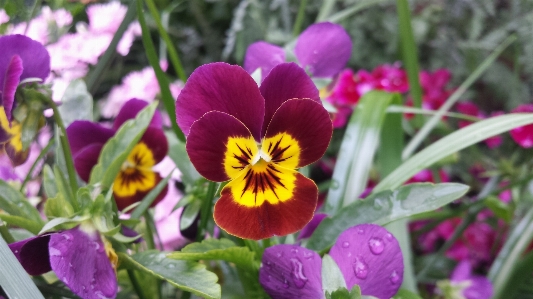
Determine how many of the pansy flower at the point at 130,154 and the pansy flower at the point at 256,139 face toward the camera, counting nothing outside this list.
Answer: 2

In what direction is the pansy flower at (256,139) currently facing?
toward the camera

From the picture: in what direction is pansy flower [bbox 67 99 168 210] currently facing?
toward the camera

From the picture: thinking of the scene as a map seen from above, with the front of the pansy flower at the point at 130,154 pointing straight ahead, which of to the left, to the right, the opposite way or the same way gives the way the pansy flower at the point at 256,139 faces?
the same way
